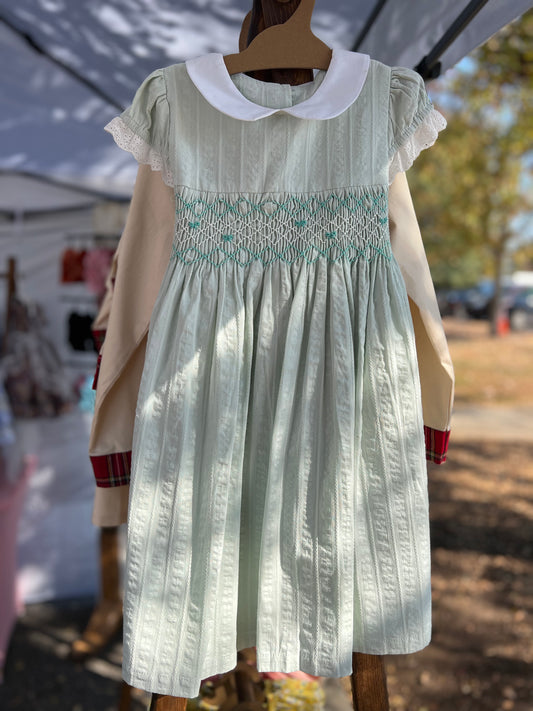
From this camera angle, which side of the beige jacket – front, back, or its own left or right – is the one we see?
front

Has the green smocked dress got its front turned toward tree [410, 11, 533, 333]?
no

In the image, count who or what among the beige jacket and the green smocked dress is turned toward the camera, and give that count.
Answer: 2

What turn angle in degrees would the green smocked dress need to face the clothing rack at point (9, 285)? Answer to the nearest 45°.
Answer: approximately 135° to its right

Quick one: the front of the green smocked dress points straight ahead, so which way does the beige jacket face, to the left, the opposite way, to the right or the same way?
the same way

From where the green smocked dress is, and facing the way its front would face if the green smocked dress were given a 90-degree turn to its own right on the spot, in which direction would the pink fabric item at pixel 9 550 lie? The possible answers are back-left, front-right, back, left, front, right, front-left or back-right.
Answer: front-right

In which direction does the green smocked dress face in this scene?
toward the camera

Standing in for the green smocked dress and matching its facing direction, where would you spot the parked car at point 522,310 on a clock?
The parked car is roughly at 7 o'clock from the green smocked dress.
